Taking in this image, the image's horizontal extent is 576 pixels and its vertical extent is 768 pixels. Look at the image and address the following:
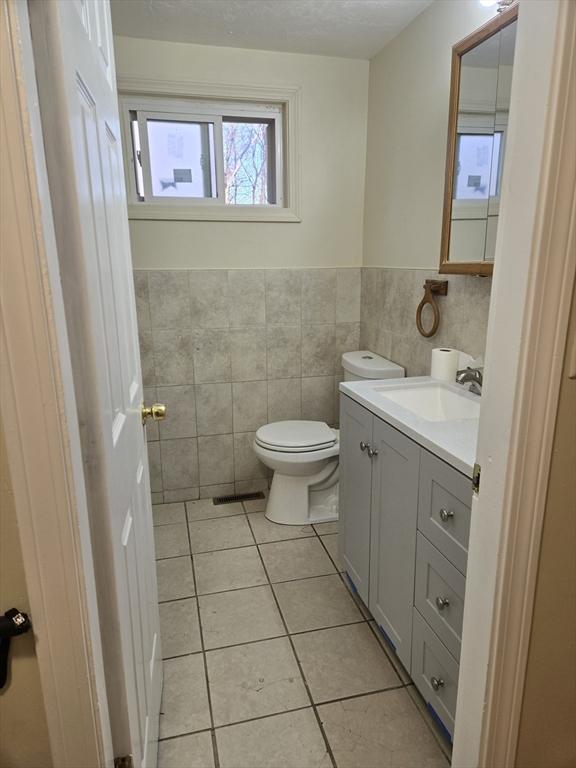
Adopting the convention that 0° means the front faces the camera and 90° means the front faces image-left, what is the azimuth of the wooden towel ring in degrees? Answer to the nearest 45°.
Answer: approximately 45°

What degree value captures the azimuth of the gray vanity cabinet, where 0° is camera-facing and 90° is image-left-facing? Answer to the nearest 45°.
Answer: approximately 45°

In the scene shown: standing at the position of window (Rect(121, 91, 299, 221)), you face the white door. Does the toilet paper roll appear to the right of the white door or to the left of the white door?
left
